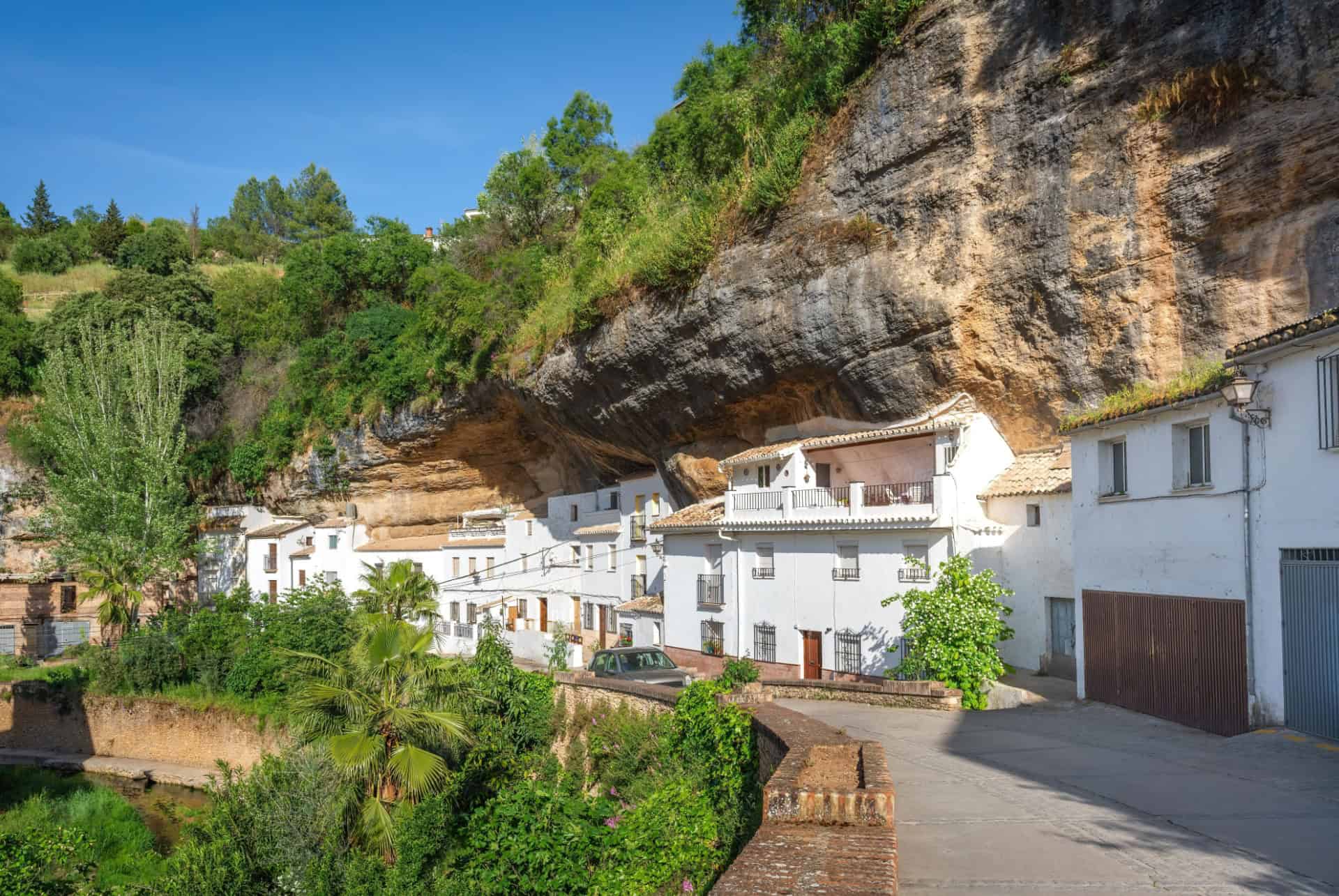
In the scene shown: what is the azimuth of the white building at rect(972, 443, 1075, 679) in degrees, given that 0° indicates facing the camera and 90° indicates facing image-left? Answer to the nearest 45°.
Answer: approximately 45°

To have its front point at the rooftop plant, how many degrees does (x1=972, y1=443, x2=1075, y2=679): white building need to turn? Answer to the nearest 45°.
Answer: approximately 45° to its left

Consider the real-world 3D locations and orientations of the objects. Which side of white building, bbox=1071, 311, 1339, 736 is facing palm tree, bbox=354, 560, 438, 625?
right

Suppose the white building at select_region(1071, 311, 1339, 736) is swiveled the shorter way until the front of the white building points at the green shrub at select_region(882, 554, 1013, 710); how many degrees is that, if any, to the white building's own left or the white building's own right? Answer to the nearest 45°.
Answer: approximately 90° to the white building's own right

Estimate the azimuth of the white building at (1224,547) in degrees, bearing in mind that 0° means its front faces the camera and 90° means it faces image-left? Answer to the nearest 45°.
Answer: approximately 45°
